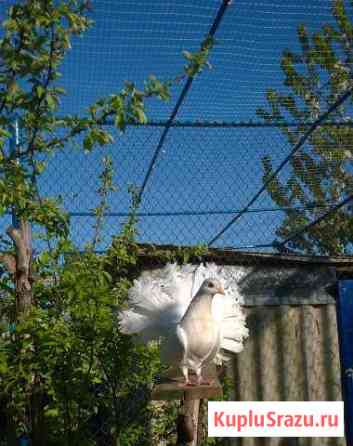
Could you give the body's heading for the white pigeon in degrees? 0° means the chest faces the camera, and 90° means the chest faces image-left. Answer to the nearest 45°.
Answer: approximately 315°

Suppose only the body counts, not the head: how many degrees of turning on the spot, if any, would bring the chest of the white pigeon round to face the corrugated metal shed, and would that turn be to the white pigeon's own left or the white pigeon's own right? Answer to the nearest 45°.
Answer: approximately 135° to the white pigeon's own left
